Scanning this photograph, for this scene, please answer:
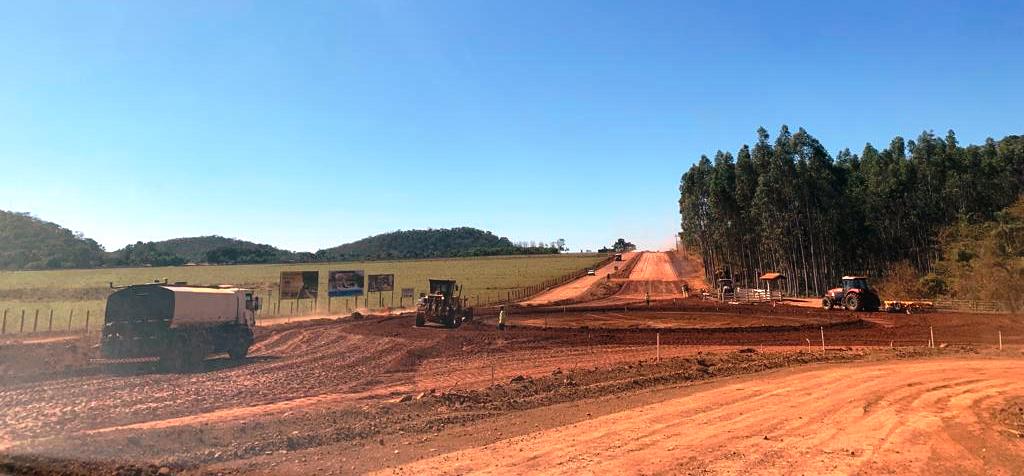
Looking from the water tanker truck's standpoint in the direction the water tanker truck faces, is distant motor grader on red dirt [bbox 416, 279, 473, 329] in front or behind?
in front

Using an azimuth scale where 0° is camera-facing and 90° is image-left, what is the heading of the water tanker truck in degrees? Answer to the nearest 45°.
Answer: approximately 225°
